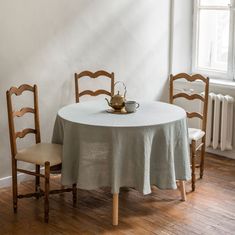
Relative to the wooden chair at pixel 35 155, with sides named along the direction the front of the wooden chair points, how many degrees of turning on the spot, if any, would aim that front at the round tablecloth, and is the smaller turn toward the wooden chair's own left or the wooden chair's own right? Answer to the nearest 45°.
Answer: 0° — it already faces it

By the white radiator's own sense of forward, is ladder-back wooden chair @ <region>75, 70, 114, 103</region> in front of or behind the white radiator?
in front

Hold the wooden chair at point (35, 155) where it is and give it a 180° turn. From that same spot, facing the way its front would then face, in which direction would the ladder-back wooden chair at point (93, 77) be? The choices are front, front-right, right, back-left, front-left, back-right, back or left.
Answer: right

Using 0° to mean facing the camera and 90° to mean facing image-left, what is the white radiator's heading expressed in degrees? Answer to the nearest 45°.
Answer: approximately 45°

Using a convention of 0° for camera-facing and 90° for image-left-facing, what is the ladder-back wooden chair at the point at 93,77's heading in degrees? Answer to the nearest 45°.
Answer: approximately 0°
